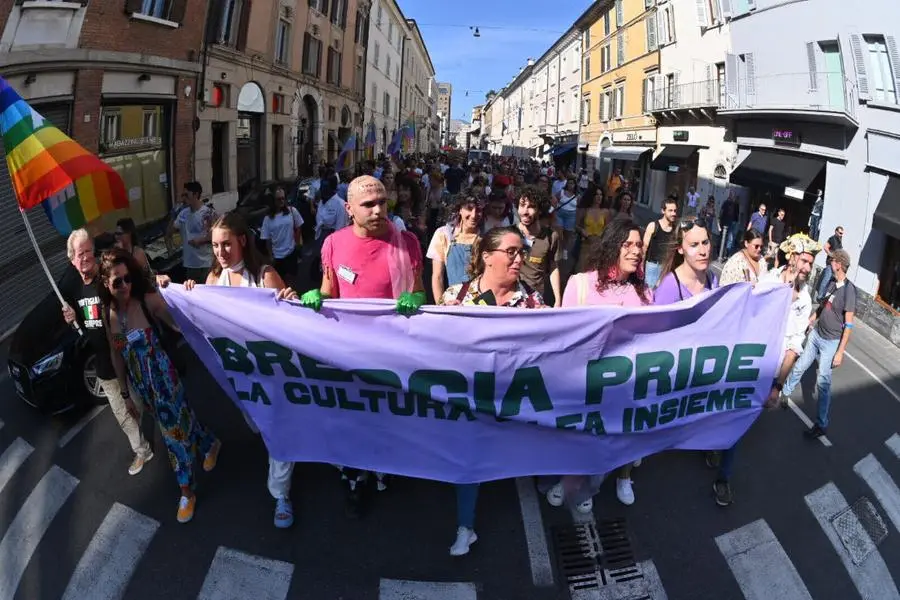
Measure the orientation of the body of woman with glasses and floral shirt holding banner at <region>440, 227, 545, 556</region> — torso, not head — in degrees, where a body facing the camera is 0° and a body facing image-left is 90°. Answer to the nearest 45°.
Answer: approximately 0°

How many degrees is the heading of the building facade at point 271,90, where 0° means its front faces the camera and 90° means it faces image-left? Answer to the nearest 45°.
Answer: approximately 315°

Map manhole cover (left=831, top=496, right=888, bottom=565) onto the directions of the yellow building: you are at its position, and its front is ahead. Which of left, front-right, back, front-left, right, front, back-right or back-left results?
front-left

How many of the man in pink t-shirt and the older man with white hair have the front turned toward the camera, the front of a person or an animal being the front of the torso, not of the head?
2

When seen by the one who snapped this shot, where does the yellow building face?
facing the viewer and to the left of the viewer

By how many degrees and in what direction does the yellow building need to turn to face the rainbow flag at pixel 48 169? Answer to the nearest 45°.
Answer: approximately 45° to its left

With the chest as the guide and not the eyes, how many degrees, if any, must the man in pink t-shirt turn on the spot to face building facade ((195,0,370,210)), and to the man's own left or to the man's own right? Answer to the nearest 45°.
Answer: approximately 180°

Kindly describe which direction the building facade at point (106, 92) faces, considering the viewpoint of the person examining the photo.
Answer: facing the viewer and to the right of the viewer

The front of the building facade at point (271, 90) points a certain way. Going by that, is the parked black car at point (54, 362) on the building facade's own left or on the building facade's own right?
on the building facade's own right

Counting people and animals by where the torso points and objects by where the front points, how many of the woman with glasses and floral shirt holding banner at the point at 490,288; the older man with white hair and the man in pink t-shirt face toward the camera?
3

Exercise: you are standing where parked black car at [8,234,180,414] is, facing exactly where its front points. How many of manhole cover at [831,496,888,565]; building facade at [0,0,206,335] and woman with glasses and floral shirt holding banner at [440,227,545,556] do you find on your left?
2

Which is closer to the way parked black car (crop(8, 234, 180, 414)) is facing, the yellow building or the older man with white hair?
the older man with white hair
